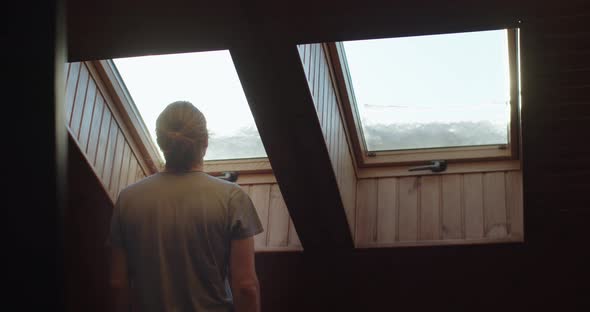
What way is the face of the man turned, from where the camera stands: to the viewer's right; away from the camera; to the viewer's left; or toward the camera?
away from the camera

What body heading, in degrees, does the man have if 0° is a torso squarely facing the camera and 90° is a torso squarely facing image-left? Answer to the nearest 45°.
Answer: approximately 180°

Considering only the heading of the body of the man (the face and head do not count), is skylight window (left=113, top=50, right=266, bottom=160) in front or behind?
in front
